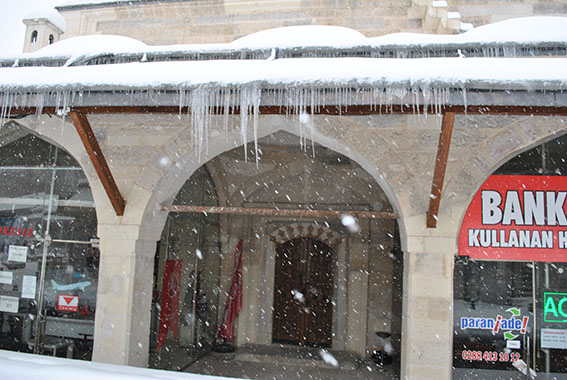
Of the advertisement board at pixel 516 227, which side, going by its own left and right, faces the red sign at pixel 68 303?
right

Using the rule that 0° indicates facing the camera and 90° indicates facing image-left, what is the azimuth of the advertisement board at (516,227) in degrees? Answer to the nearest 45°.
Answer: approximately 0°

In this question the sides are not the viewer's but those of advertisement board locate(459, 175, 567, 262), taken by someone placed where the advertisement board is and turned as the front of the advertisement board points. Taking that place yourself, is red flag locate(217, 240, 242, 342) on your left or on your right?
on your right

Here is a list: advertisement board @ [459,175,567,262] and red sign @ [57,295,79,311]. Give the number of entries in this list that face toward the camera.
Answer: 2

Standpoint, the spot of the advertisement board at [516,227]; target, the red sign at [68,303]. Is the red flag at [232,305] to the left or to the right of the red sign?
right

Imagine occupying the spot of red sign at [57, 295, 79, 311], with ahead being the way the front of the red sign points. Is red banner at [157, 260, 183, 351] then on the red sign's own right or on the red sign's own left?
on the red sign's own left

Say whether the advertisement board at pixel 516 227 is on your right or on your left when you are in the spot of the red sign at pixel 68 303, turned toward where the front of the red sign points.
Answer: on your left
